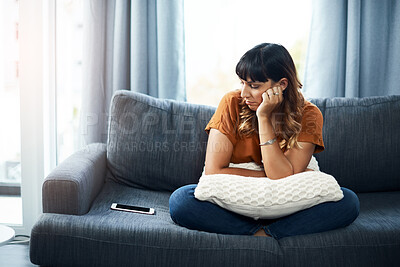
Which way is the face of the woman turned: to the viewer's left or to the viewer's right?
to the viewer's left

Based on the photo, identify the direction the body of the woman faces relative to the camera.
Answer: toward the camera

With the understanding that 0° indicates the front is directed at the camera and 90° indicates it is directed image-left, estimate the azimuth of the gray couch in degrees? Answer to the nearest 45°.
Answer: approximately 0°

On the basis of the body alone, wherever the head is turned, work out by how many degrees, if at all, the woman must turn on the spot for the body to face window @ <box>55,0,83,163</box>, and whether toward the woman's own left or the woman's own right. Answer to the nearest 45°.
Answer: approximately 135° to the woman's own right

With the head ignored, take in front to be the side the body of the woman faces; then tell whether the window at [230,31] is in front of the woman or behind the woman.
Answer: behind

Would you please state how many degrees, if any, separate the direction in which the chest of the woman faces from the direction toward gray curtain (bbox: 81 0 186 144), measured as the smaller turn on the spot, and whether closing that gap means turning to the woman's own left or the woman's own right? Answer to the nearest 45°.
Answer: approximately 135° to the woman's own right

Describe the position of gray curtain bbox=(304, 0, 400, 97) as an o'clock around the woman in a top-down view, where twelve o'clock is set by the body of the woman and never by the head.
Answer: The gray curtain is roughly at 7 o'clock from the woman.

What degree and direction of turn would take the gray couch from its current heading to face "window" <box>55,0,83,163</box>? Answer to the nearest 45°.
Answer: approximately 135° to its right
